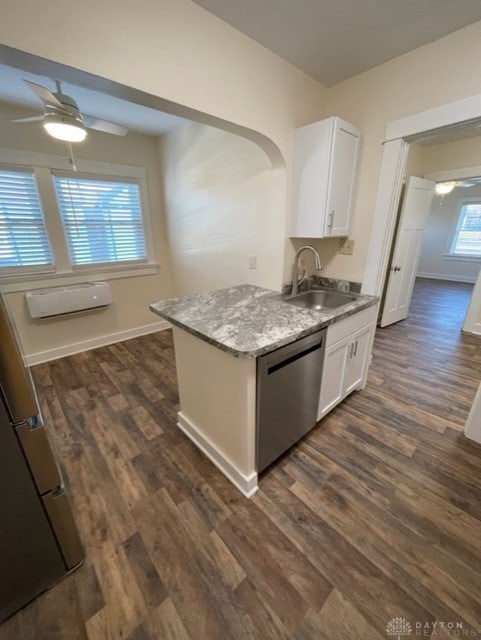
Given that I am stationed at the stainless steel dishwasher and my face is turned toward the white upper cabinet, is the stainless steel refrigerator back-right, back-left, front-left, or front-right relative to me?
back-left

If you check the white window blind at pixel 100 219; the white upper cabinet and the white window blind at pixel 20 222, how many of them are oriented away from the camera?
0

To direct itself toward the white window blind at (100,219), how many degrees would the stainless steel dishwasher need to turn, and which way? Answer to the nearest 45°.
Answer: approximately 180°

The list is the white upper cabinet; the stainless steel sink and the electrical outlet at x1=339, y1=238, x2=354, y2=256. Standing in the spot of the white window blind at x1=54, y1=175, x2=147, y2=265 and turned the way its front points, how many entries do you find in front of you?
3

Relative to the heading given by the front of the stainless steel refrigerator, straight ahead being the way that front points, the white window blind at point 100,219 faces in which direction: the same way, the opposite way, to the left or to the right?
to the right

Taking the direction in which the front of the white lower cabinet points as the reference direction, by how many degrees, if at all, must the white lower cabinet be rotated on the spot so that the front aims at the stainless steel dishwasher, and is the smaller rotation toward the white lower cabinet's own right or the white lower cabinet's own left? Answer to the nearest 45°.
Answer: approximately 90° to the white lower cabinet's own right

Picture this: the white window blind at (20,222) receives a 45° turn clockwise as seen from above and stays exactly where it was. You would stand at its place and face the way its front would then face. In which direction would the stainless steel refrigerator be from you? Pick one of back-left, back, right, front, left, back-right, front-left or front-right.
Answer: front

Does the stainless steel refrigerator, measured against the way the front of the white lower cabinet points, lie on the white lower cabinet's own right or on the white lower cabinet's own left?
on the white lower cabinet's own right

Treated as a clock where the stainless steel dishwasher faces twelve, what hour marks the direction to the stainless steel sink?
The stainless steel sink is roughly at 8 o'clock from the stainless steel dishwasher.

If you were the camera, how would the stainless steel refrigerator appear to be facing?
facing away from the viewer and to the right of the viewer

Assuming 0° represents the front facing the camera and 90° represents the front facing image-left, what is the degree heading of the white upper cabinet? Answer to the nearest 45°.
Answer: approximately 315°

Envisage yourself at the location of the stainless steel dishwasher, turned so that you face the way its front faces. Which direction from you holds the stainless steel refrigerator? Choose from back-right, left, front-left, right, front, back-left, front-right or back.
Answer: right
